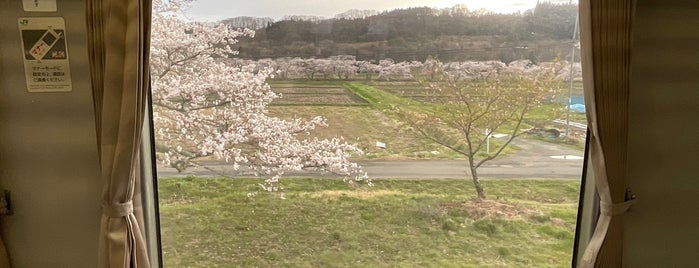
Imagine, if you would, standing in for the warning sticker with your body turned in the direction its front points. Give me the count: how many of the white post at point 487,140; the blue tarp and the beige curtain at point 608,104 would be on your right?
0

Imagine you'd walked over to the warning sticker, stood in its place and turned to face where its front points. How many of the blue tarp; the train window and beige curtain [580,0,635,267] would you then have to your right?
0

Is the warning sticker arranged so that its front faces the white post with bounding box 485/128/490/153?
no

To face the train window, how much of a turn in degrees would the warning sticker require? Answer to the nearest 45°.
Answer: approximately 90° to its left

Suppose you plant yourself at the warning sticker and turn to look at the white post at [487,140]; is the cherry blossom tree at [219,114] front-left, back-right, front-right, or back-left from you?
front-left

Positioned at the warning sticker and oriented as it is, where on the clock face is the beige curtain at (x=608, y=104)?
The beige curtain is roughly at 10 o'clock from the warning sticker.

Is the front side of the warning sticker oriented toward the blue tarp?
no

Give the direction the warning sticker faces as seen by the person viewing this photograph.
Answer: facing the viewer
